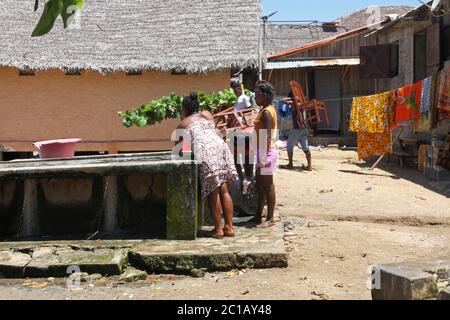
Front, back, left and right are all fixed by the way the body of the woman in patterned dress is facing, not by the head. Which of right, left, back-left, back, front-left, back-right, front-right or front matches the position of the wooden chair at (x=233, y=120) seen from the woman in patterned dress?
front-right

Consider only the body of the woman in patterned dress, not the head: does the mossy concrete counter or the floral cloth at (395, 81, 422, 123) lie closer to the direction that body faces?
the mossy concrete counter

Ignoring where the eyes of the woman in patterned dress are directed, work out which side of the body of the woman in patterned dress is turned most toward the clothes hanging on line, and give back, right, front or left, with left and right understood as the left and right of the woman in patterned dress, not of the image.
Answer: right

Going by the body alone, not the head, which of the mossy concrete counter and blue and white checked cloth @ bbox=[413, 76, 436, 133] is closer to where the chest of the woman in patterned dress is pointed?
the mossy concrete counter

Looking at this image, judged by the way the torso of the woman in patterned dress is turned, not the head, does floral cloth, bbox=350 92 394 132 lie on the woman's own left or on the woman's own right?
on the woman's own right

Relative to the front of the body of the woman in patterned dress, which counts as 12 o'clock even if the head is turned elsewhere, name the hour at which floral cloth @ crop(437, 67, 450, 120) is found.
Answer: The floral cloth is roughly at 3 o'clock from the woman in patterned dress.

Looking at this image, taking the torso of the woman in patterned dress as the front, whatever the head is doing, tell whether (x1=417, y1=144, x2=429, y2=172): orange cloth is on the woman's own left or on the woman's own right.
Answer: on the woman's own right

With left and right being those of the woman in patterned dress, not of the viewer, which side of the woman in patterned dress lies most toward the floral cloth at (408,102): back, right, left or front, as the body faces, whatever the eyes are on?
right

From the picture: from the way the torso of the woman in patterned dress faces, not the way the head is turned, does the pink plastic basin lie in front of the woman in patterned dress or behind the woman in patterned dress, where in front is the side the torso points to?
in front

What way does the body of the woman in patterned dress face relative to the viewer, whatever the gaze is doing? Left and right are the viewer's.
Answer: facing away from the viewer and to the left of the viewer
